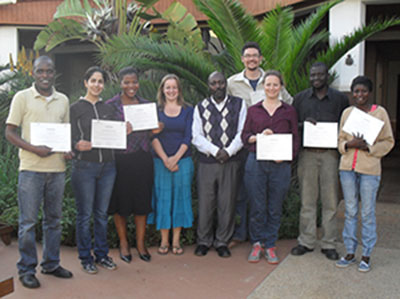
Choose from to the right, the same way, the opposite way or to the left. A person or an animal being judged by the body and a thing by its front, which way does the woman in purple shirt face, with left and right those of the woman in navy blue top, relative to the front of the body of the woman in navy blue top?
the same way

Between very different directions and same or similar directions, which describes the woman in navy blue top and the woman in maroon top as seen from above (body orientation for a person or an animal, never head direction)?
same or similar directions

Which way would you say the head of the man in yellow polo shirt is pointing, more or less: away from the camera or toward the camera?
toward the camera

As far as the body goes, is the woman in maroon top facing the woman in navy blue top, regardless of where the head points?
no

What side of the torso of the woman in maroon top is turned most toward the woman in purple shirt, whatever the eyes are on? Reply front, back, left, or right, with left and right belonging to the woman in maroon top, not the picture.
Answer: right

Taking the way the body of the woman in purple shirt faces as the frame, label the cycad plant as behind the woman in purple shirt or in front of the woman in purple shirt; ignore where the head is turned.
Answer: behind

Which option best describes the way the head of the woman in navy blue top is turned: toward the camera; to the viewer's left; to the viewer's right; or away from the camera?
toward the camera

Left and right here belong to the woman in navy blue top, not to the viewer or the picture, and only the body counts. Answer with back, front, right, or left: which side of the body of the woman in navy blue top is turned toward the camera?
front

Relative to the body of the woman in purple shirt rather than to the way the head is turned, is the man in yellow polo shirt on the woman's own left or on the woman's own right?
on the woman's own right

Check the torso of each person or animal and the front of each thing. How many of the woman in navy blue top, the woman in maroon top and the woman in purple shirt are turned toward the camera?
3

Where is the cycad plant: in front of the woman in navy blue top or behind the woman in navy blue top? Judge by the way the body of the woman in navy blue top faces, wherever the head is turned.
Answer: behind

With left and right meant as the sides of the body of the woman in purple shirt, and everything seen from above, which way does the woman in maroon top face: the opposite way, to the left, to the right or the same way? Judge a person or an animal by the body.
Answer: the same way

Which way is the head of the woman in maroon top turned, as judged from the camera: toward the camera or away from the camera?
toward the camera

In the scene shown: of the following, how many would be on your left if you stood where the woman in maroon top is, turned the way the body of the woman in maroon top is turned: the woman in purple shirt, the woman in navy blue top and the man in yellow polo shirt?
0

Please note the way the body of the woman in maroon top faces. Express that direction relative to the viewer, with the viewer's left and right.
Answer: facing the viewer

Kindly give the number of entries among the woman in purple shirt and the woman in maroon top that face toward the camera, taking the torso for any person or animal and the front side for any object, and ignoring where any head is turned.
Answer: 2
